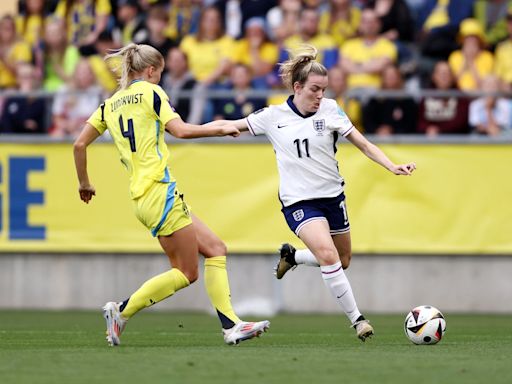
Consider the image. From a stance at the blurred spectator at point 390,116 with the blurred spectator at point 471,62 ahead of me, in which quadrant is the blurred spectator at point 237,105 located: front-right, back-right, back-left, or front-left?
back-left

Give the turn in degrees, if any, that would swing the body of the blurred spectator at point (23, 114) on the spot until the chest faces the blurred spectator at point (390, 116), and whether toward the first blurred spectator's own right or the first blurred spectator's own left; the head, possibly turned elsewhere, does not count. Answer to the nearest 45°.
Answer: approximately 90° to the first blurred spectator's own left

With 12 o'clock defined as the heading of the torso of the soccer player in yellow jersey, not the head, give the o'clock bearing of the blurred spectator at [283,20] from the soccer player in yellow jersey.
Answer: The blurred spectator is roughly at 11 o'clock from the soccer player in yellow jersey.

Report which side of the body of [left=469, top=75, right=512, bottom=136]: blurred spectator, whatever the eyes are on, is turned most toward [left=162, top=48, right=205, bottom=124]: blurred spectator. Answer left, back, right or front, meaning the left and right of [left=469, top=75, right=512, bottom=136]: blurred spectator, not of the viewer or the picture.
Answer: right

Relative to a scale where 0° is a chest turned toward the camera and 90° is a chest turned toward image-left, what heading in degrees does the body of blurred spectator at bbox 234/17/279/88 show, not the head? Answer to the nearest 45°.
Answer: approximately 0°

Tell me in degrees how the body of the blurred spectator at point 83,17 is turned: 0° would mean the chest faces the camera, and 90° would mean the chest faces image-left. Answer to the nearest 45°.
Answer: approximately 0°
